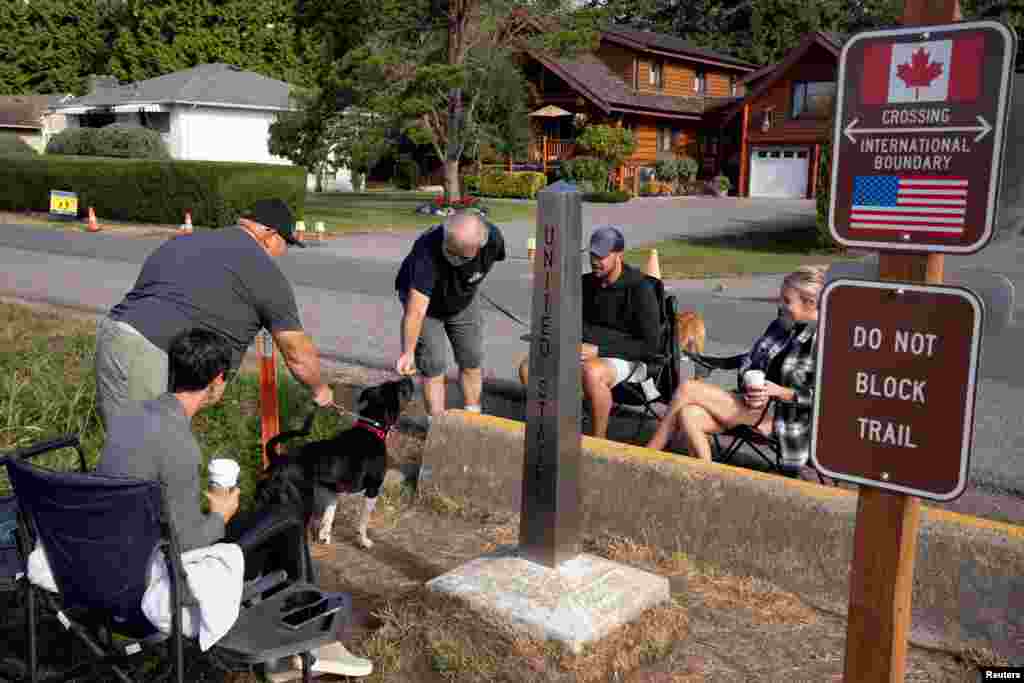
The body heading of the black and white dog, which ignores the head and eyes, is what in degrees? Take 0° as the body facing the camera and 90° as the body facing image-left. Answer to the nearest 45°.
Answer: approximately 270°

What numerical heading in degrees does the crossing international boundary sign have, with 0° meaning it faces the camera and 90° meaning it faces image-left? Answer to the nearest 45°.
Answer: approximately 0°

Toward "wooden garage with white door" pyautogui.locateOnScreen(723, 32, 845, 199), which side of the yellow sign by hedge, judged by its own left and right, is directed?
left

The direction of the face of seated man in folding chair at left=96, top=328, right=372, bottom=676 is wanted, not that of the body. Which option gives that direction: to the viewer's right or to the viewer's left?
to the viewer's right

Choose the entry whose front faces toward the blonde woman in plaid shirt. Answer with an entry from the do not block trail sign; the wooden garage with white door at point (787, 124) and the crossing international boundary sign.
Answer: the wooden garage with white door

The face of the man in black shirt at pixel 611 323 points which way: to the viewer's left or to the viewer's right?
to the viewer's left

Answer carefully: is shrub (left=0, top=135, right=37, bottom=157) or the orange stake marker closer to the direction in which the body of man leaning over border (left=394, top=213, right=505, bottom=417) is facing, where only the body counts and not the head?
the orange stake marker

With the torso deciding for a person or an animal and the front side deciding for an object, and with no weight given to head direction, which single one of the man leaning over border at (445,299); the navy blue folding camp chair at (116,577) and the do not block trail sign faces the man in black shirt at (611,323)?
the navy blue folding camp chair

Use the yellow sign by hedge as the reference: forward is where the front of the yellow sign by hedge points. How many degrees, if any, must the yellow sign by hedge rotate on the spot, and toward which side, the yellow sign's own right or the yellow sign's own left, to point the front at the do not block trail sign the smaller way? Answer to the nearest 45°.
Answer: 0° — it already faces it

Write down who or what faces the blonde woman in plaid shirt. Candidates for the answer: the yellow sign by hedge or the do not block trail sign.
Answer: the yellow sign by hedge

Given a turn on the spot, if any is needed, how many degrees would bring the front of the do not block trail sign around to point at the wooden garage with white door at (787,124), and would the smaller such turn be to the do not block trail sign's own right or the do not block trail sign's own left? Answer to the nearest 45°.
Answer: approximately 180°
